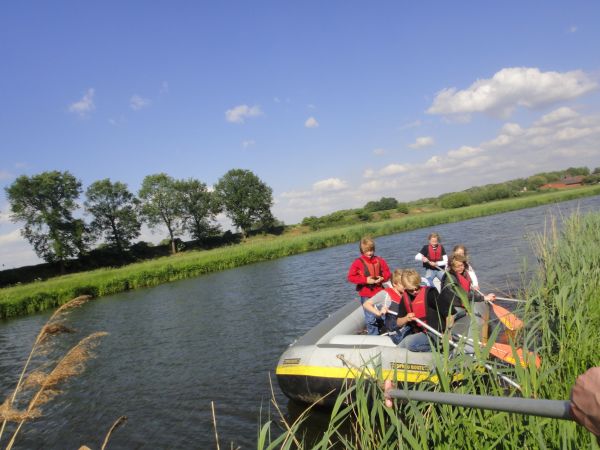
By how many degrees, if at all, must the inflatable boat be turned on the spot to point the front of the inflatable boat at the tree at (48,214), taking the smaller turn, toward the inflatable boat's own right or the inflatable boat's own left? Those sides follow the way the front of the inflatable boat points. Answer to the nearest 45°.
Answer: approximately 90° to the inflatable boat's own right

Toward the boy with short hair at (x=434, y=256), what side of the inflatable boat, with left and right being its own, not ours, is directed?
back

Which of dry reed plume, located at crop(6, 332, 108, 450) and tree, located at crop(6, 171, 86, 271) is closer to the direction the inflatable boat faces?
the dry reed plume

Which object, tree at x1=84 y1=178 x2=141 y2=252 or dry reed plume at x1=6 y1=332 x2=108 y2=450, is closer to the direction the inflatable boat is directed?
the dry reed plume

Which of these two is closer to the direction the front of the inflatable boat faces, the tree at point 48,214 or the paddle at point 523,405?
the paddle

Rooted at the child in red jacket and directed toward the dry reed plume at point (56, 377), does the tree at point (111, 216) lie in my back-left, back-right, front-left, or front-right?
back-right

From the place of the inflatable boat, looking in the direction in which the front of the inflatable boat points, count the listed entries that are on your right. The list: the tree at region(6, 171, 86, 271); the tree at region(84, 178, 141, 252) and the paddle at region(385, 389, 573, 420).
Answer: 2

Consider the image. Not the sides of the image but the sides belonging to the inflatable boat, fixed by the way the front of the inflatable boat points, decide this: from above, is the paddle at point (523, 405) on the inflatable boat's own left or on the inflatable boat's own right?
on the inflatable boat's own left

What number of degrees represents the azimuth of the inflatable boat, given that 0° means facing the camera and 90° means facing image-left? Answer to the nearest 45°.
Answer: approximately 45°
